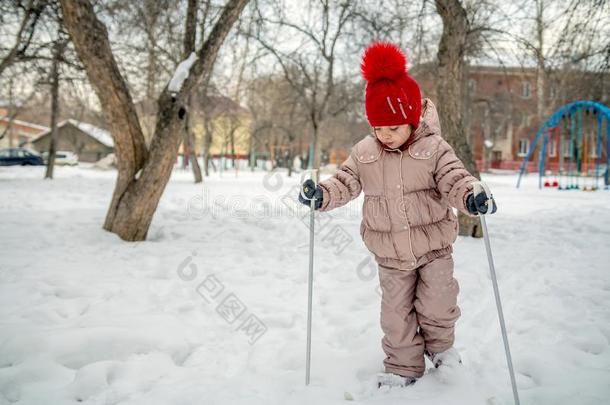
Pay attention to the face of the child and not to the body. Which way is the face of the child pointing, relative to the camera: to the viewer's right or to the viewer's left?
to the viewer's left

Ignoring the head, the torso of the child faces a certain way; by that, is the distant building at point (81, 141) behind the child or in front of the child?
behind

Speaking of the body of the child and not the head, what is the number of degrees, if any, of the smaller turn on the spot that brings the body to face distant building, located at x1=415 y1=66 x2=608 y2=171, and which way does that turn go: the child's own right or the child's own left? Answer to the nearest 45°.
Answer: approximately 180°

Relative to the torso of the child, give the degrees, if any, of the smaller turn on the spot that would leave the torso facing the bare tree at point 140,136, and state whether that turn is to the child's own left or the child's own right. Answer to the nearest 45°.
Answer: approximately 135° to the child's own right

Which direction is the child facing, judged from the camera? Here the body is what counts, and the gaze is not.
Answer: toward the camera

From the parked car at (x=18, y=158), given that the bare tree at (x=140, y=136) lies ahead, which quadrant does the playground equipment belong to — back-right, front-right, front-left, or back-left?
front-left

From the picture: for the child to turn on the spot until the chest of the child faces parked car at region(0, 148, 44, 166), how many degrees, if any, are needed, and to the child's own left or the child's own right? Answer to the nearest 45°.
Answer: approximately 135° to the child's own right
